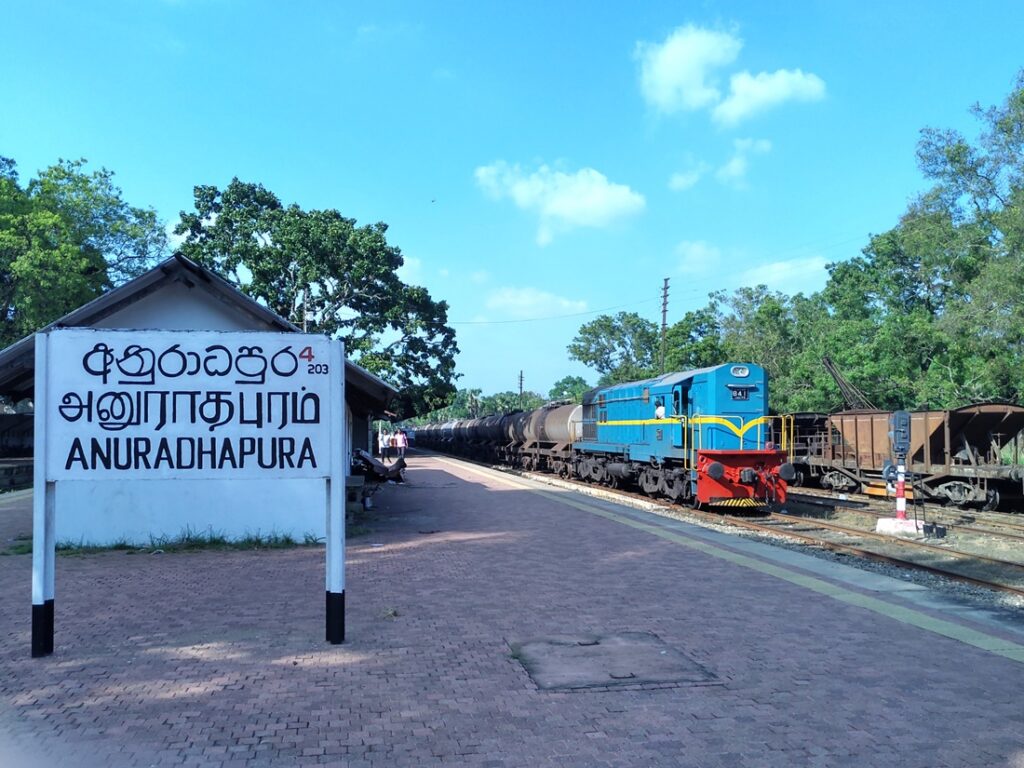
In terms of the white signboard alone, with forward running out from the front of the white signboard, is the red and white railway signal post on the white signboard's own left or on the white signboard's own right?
on the white signboard's own left

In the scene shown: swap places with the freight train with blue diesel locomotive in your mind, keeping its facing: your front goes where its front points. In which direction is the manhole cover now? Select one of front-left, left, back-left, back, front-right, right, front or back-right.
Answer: front-right

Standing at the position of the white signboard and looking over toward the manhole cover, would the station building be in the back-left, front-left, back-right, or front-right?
back-left

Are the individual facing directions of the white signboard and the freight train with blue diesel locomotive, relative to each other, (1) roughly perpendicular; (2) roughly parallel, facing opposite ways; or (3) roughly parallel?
roughly parallel

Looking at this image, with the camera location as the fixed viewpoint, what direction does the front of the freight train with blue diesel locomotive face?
facing the viewer and to the right of the viewer

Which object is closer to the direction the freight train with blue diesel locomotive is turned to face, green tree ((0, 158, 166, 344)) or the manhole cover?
the manhole cover

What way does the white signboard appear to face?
toward the camera

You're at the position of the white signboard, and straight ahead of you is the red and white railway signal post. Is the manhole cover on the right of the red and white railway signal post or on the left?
right

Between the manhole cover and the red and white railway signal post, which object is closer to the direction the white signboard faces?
the manhole cover

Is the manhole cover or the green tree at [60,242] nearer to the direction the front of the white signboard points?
the manhole cover

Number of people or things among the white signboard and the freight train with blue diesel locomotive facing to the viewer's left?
0

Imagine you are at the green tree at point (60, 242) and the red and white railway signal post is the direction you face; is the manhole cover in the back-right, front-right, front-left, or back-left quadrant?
front-right

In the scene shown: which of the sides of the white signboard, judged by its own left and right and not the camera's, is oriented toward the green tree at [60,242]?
back

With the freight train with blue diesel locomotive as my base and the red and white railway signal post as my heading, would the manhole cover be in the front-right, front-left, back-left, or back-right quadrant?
front-right

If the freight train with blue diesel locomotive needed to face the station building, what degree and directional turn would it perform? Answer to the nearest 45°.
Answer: approximately 90° to its right

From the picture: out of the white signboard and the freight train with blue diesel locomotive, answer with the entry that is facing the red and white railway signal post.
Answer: the freight train with blue diesel locomotive

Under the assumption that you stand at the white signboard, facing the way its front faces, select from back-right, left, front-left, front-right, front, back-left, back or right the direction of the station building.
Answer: back

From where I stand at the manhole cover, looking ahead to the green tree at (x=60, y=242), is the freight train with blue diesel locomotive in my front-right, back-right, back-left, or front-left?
front-right

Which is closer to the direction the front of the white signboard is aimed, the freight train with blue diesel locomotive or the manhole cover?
the manhole cover
